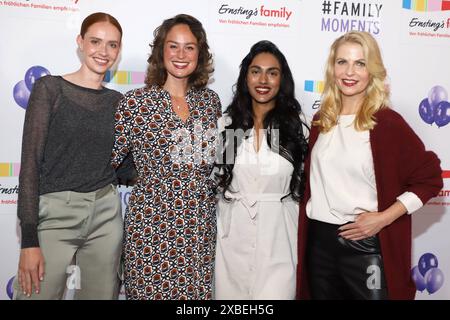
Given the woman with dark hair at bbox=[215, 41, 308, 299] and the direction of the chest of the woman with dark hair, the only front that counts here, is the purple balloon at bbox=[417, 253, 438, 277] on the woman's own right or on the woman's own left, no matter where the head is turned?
on the woman's own left

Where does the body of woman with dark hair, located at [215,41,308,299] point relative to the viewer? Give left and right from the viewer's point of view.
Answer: facing the viewer
